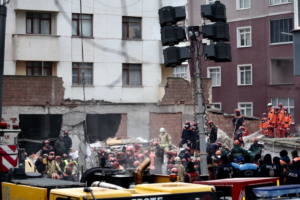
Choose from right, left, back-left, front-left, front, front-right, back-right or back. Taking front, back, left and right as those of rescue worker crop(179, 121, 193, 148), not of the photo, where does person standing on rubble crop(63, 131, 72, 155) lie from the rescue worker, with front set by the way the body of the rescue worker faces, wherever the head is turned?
right

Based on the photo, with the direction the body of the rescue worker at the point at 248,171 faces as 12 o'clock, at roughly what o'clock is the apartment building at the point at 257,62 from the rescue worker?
The apartment building is roughly at 12 o'clock from the rescue worker.

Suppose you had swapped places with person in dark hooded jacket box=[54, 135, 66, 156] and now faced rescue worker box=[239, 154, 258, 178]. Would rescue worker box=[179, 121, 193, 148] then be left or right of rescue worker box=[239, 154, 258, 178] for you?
left

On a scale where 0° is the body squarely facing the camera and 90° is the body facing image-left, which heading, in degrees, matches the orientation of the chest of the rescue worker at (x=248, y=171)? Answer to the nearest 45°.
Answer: approximately 180°

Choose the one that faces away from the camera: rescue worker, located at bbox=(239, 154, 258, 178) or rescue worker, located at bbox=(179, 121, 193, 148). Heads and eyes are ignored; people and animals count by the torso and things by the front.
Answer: rescue worker, located at bbox=(239, 154, 258, 178)

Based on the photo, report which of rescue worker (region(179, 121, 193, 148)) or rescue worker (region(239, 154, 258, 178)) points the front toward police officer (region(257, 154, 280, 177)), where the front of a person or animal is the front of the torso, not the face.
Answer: rescue worker (region(179, 121, 193, 148))

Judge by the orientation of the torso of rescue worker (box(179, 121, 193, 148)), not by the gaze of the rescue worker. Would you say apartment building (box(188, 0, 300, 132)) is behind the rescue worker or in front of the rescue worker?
behind

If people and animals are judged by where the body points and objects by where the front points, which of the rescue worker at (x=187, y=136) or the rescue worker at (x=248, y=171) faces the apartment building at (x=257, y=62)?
the rescue worker at (x=248, y=171)

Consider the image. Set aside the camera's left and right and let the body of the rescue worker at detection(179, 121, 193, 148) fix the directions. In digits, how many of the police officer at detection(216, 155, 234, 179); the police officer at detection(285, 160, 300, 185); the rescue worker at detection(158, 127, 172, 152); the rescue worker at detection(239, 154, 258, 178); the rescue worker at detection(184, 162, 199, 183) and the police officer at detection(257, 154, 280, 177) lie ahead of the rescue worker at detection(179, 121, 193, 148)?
5

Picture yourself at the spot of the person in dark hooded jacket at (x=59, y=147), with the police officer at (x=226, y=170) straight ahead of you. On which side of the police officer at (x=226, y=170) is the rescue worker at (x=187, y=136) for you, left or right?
left

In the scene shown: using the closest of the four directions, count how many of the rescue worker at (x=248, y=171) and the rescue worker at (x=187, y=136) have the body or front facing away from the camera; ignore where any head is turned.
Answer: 1

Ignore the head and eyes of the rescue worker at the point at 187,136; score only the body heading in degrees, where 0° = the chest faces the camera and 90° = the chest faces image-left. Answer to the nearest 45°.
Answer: approximately 0°

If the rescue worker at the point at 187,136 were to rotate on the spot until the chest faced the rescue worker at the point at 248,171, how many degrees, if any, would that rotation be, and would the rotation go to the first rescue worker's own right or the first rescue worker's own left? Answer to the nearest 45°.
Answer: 0° — they already face them

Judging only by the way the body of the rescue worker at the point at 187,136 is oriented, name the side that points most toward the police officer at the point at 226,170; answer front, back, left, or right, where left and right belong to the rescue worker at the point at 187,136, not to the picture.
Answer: front

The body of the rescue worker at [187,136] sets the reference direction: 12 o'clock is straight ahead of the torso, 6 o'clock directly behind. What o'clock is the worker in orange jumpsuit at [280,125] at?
The worker in orange jumpsuit is roughly at 8 o'clock from the rescue worker.

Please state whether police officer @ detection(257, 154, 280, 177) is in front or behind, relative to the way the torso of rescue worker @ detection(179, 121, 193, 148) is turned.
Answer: in front

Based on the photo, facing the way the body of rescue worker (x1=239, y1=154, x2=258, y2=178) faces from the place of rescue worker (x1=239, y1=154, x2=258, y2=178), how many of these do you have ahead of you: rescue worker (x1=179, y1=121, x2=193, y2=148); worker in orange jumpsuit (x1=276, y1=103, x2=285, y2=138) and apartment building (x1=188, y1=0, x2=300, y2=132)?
3

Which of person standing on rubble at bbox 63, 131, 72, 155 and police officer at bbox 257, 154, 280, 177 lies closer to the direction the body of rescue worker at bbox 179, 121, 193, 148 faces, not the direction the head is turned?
the police officer

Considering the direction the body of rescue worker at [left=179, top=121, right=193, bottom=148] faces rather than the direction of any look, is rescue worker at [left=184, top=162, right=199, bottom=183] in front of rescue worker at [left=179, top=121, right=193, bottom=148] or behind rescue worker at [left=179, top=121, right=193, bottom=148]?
in front
